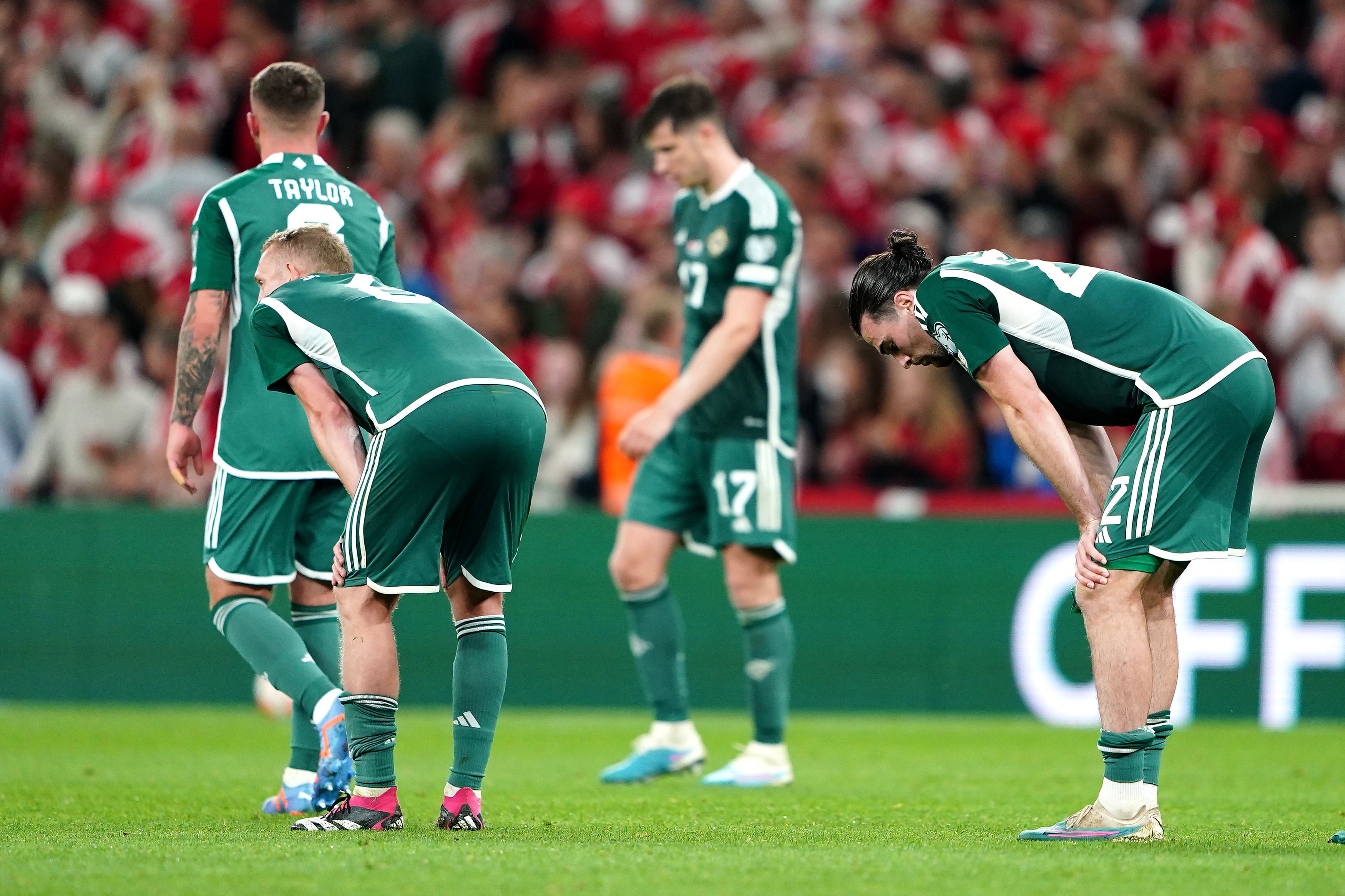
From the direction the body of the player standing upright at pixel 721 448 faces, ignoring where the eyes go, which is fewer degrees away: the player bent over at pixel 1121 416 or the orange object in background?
the player bent over

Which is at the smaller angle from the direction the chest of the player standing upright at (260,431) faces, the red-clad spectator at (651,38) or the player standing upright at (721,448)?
the red-clad spectator

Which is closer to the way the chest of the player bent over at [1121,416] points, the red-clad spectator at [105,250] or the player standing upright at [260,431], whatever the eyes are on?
the player standing upright

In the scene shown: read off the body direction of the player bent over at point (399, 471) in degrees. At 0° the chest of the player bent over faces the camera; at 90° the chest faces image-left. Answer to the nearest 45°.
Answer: approximately 135°

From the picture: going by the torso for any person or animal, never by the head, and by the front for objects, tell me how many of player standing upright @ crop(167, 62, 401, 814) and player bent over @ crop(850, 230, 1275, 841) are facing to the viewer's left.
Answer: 1

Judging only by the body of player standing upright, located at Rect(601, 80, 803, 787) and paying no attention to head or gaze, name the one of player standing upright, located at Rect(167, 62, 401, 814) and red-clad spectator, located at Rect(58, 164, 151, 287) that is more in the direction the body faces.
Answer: the player standing upright

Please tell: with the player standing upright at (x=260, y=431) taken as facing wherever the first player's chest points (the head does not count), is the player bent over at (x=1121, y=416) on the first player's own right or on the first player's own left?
on the first player's own right

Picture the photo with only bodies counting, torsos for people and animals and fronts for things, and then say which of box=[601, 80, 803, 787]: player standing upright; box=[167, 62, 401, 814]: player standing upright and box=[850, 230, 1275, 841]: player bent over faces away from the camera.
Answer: box=[167, 62, 401, 814]: player standing upright

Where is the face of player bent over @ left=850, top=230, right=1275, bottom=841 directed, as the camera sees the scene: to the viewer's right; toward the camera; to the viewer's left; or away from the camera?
to the viewer's left

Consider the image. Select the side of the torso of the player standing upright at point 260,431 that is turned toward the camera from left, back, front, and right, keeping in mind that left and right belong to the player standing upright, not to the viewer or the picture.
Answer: back

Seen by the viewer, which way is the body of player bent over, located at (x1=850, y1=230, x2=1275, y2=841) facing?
to the viewer's left

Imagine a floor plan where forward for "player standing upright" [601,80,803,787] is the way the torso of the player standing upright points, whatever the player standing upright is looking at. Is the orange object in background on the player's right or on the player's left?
on the player's right

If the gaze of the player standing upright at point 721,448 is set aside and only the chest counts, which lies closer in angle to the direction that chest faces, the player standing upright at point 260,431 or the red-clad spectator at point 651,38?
the player standing upright

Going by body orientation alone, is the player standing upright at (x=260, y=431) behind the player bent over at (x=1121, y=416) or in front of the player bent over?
in front
